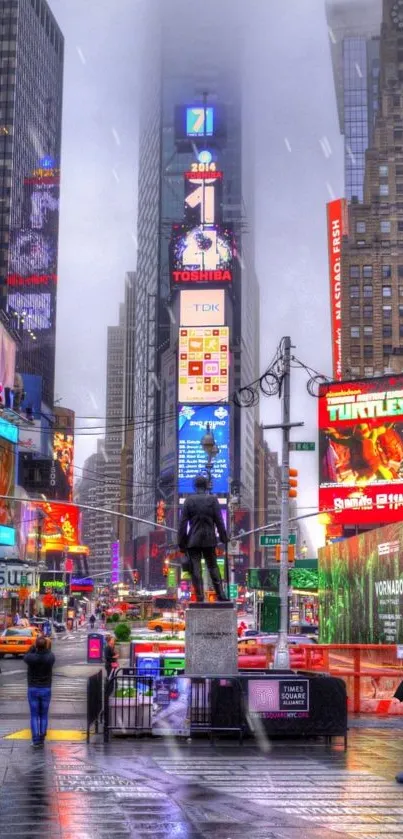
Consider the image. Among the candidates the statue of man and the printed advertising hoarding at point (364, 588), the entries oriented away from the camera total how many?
1

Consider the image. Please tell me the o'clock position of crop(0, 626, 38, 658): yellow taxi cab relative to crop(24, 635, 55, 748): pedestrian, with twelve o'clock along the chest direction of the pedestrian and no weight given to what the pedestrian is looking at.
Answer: The yellow taxi cab is roughly at 12 o'clock from the pedestrian.

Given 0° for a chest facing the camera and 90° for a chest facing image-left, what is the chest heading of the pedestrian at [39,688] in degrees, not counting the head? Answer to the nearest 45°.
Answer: approximately 180°

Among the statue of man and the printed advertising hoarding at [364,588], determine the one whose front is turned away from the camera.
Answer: the statue of man

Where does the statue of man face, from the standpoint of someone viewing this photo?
facing away from the viewer

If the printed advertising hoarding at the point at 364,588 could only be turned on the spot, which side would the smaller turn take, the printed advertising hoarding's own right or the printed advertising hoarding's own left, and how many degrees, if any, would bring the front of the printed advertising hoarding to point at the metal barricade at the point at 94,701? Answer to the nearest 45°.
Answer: approximately 45° to the printed advertising hoarding's own left

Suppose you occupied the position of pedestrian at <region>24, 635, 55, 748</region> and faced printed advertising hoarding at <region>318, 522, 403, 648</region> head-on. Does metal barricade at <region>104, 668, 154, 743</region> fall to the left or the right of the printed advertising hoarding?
right

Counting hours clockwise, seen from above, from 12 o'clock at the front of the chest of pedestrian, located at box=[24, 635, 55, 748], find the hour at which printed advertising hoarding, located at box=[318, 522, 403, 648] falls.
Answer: The printed advertising hoarding is roughly at 1 o'clock from the pedestrian.

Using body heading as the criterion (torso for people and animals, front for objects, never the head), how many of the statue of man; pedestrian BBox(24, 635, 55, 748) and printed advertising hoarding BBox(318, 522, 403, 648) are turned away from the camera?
2
